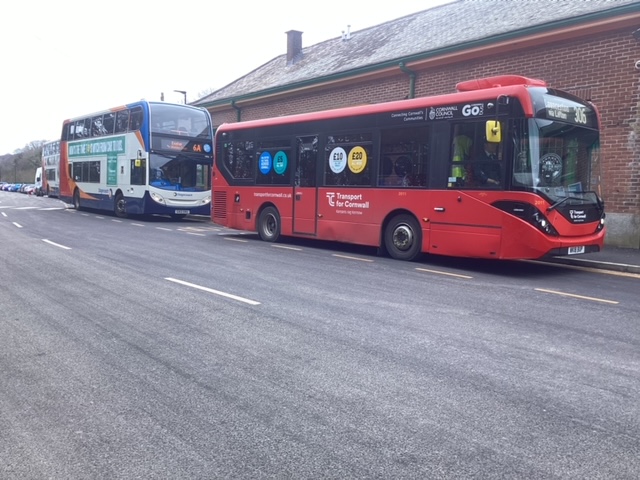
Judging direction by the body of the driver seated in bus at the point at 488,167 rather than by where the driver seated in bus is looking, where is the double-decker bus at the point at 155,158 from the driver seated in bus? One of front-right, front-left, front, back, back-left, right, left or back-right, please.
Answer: back

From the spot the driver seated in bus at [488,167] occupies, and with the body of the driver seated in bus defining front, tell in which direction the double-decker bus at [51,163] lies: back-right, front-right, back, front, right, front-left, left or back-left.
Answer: back

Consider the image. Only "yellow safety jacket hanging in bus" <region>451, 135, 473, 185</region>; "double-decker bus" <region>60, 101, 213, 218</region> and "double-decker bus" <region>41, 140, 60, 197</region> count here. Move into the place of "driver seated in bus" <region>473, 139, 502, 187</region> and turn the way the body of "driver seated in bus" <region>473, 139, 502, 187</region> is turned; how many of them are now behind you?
3

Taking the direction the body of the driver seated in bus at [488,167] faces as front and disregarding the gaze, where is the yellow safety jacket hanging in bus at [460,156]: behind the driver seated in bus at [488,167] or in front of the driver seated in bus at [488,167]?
behind

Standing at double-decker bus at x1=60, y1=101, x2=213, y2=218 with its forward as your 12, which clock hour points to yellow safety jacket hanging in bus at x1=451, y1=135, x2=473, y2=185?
The yellow safety jacket hanging in bus is roughly at 1 o'clock from the double-decker bus.

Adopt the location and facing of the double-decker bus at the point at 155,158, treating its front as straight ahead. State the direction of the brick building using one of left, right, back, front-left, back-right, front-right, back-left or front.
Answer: front

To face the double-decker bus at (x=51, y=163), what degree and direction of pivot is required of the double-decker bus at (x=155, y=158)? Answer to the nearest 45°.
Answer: approximately 135° to its left

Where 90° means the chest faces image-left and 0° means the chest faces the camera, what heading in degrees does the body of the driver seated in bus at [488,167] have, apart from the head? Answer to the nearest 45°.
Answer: approximately 315°

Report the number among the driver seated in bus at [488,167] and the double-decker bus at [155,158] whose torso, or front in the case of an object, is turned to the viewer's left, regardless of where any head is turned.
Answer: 0

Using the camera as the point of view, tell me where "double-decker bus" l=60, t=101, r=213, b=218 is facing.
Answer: facing the viewer and to the right of the viewer

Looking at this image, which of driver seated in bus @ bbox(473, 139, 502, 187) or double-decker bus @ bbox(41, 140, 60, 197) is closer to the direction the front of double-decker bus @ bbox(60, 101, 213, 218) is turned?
the driver seated in bus
